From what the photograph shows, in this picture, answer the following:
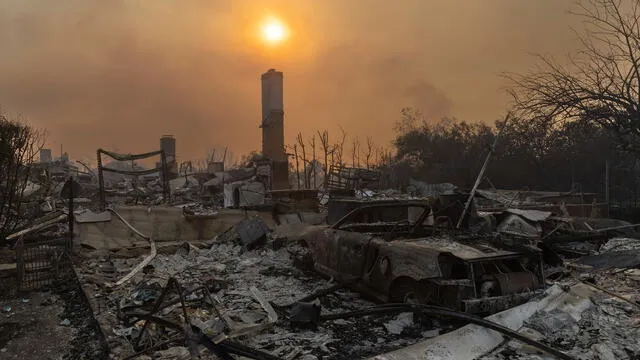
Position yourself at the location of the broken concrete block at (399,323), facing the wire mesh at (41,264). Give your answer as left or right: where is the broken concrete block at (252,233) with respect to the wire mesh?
right

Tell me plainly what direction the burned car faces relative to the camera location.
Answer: facing the viewer and to the right of the viewer

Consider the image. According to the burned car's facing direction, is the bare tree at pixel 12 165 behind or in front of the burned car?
behind

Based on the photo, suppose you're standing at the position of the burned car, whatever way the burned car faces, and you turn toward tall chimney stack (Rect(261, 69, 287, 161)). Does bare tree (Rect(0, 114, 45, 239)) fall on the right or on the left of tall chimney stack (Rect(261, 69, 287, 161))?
left

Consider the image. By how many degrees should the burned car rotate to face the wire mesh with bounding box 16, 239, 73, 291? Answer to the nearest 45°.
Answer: approximately 135° to its right

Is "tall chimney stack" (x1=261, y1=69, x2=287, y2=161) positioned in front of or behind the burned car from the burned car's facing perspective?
behind

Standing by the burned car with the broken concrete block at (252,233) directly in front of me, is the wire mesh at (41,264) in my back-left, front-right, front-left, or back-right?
front-left

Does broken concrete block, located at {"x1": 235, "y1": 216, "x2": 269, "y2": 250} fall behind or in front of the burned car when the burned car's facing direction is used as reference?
behind
